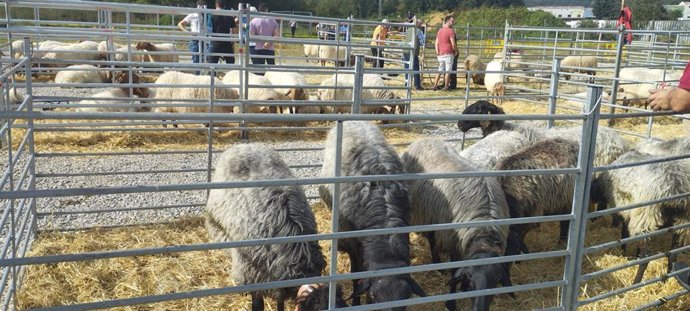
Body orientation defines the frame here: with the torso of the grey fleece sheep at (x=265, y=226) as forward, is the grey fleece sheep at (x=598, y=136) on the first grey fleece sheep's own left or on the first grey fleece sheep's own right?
on the first grey fleece sheep's own left

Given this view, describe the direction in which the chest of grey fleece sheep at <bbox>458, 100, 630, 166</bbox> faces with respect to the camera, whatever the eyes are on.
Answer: to the viewer's left

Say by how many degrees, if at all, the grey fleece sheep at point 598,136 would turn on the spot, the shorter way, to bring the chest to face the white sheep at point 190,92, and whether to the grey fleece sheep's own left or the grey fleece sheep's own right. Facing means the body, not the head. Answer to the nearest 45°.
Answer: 0° — it already faces it

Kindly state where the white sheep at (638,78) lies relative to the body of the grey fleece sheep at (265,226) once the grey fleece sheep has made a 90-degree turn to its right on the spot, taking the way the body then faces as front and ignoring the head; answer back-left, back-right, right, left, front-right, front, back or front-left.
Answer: back

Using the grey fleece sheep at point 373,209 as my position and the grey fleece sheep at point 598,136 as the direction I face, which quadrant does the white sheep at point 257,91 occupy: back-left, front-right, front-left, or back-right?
front-left

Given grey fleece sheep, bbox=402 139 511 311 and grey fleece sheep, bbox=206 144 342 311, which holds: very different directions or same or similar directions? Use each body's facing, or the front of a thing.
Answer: same or similar directions

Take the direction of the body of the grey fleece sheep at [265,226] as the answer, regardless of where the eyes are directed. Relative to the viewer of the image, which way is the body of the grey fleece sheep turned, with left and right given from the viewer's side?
facing the viewer and to the right of the viewer
